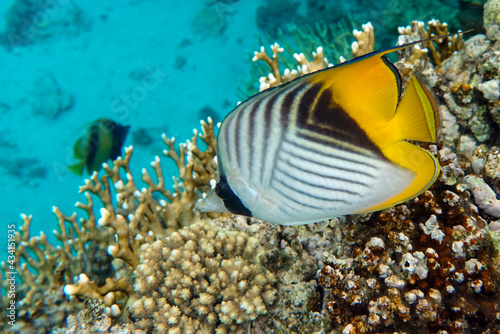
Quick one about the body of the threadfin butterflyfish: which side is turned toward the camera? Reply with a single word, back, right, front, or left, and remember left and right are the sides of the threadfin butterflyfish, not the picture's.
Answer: left

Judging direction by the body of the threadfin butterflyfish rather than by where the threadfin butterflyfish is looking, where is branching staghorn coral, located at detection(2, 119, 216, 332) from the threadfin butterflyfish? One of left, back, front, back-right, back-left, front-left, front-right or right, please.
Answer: front-right

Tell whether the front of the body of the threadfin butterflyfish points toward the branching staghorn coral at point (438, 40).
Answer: no
